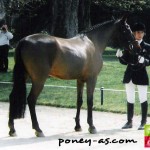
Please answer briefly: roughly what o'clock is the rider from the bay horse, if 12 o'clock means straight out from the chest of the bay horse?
The rider is roughly at 11 o'clock from the bay horse.

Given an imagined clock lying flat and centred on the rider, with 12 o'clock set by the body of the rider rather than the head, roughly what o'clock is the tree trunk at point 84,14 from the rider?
The tree trunk is roughly at 4 o'clock from the rider.

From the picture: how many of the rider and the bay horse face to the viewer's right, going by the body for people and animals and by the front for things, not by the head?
1

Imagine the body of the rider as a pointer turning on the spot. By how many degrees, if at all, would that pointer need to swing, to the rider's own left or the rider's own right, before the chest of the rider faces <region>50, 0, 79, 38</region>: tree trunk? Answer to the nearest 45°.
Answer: approximately 135° to the rider's own right

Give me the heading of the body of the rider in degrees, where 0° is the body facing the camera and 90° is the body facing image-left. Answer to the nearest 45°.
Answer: approximately 45°

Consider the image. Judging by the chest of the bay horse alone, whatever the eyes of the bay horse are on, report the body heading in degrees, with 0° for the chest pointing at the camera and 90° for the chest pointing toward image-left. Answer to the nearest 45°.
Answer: approximately 270°

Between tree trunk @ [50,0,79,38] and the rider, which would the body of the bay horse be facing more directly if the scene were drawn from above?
the rider

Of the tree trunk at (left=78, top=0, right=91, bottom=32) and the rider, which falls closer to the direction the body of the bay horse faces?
the rider

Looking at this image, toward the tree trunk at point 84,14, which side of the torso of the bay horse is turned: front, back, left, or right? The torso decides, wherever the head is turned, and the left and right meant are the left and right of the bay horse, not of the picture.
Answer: left

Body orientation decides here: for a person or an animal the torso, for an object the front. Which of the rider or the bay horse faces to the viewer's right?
the bay horse
